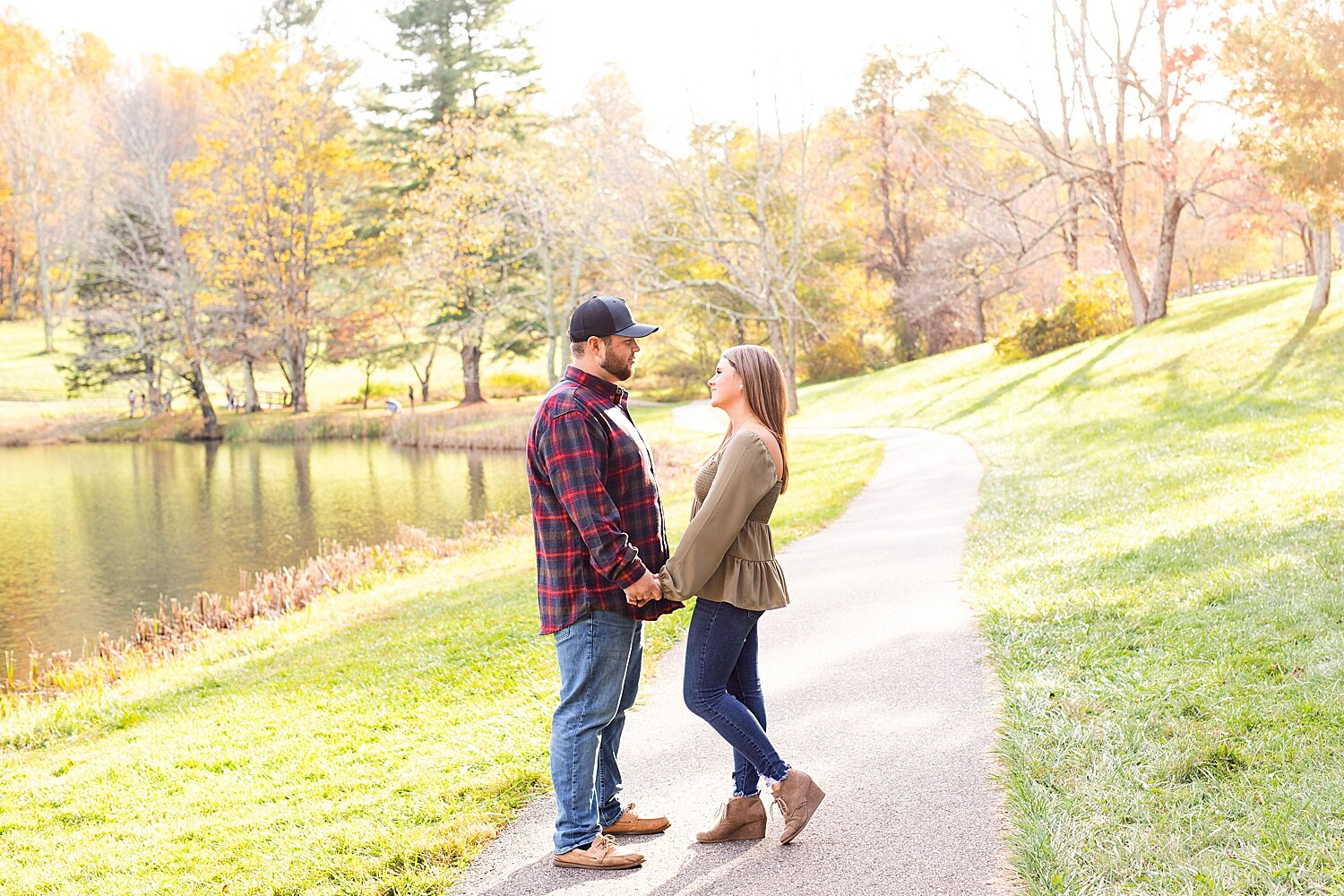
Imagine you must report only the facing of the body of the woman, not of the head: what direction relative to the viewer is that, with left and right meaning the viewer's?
facing to the left of the viewer

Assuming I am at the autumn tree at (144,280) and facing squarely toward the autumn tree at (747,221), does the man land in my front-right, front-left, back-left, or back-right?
front-right

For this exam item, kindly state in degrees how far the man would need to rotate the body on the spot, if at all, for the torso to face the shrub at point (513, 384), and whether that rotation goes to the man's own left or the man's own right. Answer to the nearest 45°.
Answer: approximately 90° to the man's own left

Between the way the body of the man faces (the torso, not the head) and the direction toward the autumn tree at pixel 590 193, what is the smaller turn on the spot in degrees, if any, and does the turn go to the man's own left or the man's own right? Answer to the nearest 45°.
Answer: approximately 90° to the man's own left

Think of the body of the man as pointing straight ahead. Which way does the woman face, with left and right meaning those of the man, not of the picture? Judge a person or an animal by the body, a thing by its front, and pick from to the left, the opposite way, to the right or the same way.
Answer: the opposite way

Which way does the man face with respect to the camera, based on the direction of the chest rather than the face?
to the viewer's right

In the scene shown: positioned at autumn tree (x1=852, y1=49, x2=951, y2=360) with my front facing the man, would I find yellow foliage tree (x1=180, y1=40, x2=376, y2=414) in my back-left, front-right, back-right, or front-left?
front-right

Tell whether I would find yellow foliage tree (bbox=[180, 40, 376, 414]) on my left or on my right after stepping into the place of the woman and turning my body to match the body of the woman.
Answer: on my right

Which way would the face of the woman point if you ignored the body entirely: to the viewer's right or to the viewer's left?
to the viewer's left

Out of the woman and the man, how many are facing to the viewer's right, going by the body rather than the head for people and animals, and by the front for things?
1

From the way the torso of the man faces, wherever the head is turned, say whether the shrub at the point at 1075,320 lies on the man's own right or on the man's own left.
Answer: on the man's own left
